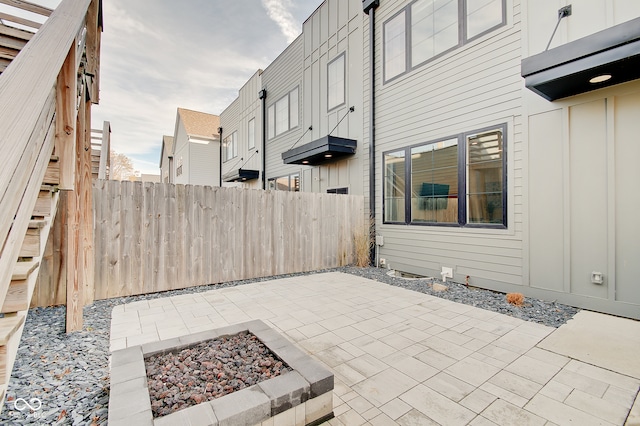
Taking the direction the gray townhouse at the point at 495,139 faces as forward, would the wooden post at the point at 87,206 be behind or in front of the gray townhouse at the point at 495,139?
in front

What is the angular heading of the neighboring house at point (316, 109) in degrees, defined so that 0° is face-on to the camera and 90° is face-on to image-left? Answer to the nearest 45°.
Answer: approximately 45°

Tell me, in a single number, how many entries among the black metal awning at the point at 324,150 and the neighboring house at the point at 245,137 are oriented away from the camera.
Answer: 0

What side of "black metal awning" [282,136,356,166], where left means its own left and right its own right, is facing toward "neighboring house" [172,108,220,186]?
right

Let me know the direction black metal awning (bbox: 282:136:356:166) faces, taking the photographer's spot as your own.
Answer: facing the viewer and to the left of the viewer

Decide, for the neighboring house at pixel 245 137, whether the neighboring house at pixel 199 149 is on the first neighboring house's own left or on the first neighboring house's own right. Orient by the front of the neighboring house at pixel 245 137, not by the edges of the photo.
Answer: on the first neighboring house's own right

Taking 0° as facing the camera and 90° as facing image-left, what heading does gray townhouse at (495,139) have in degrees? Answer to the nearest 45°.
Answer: approximately 45°
